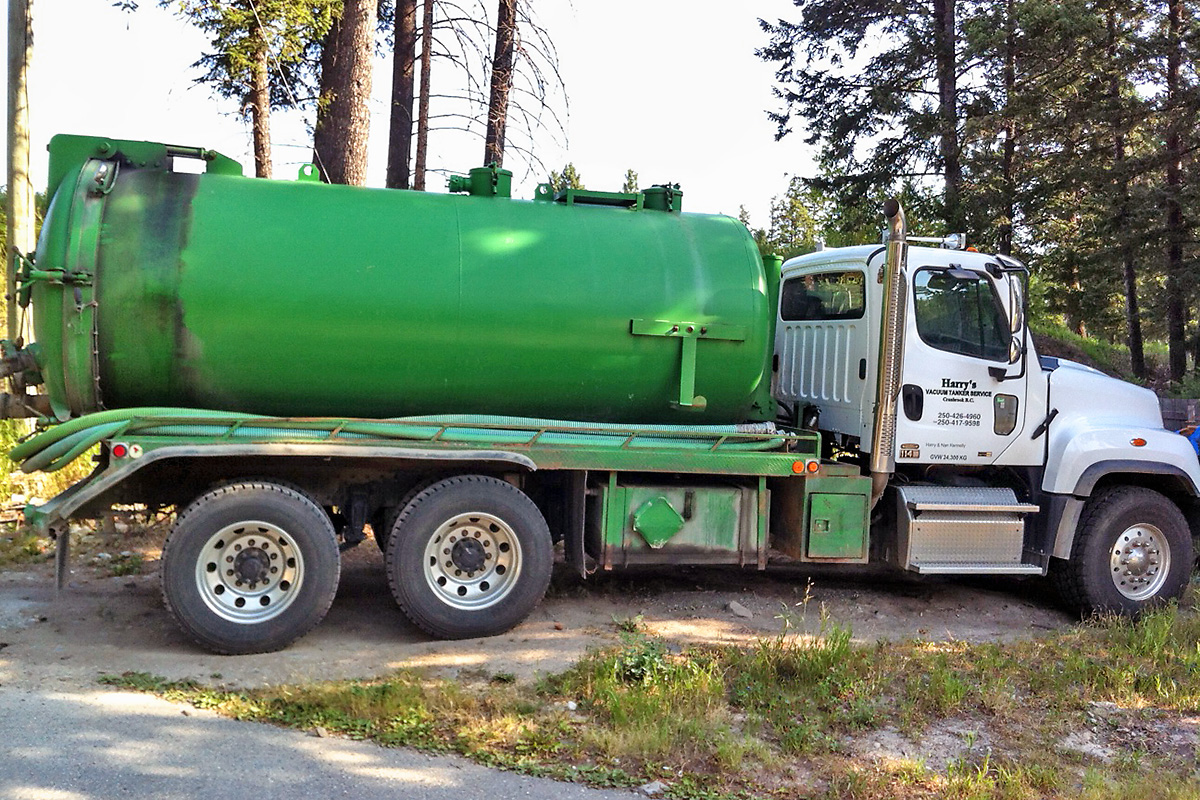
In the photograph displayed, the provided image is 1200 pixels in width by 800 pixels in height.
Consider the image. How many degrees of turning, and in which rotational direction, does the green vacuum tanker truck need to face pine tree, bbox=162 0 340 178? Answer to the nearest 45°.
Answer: approximately 135° to its left

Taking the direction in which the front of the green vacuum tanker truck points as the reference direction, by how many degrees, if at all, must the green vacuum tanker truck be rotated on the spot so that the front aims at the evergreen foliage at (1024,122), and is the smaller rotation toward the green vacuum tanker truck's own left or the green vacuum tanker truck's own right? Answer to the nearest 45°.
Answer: approximately 45° to the green vacuum tanker truck's own left

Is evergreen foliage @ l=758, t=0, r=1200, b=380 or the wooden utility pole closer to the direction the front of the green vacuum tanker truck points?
the evergreen foliage

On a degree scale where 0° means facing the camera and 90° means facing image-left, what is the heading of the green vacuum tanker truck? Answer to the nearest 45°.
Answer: approximately 270°

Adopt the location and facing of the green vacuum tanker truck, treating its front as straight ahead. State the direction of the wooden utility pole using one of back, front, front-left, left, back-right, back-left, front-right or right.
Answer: back-left
